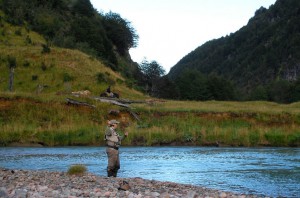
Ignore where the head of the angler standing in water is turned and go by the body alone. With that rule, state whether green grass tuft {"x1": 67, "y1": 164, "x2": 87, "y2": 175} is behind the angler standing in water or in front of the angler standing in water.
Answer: behind
